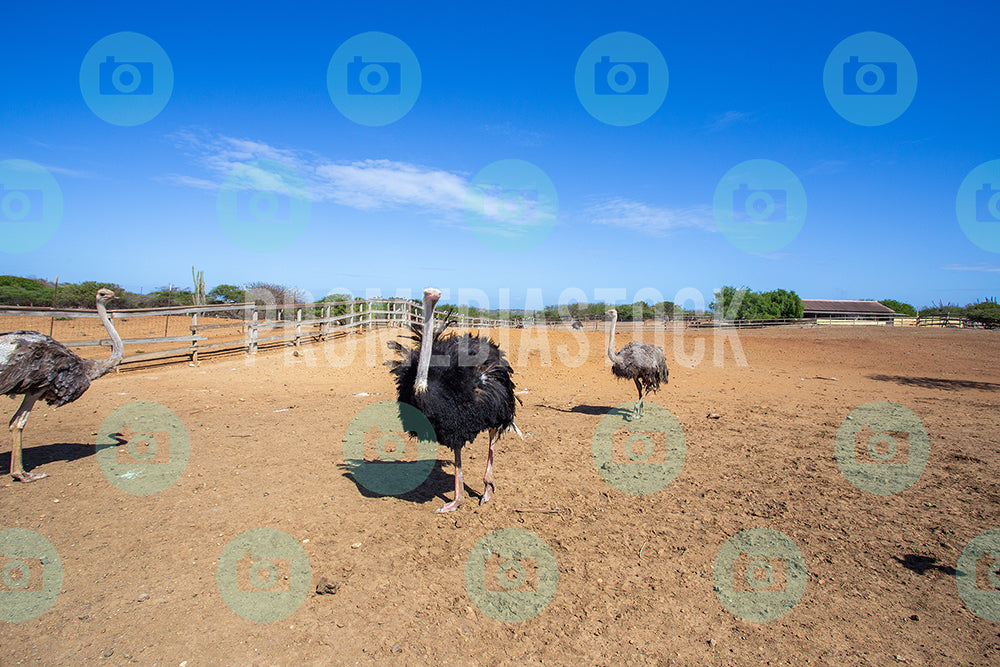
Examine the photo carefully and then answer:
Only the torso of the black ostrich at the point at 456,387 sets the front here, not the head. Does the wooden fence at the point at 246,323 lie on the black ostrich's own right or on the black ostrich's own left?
on the black ostrich's own right

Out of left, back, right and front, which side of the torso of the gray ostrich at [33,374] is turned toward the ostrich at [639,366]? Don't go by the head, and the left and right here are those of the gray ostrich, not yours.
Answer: front

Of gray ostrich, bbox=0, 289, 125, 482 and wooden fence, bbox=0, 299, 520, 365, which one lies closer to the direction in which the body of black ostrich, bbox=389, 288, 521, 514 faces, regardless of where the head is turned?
the gray ostrich

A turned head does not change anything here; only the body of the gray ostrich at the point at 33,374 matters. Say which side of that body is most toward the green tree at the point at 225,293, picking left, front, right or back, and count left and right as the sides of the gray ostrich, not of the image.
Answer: left

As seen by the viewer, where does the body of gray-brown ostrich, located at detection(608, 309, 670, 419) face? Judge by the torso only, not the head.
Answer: to the viewer's left

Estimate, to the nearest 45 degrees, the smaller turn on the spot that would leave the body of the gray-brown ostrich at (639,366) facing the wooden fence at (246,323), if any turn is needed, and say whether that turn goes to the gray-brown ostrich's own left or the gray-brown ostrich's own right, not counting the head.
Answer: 0° — it already faces it

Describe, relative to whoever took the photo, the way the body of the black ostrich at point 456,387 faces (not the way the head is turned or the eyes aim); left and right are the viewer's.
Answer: facing the viewer and to the left of the viewer

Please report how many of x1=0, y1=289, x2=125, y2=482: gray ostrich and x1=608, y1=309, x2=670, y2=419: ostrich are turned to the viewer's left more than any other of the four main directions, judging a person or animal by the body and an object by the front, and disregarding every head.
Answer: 1

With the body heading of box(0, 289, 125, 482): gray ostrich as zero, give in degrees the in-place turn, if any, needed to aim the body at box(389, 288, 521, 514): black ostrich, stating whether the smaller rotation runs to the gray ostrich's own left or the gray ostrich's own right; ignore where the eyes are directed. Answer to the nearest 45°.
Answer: approximately 45° to the gray ostrich's own right

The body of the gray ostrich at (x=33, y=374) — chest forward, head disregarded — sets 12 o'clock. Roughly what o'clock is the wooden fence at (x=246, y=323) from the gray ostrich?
The wooden fence is roughly at 10 o'clock from the gray ostrich.

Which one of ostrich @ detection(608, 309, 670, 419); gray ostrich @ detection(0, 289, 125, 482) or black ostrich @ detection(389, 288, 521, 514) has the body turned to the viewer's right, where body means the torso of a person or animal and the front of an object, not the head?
the gray ostrich

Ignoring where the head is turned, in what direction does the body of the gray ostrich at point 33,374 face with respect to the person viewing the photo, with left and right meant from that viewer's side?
facing to the right of the viewer

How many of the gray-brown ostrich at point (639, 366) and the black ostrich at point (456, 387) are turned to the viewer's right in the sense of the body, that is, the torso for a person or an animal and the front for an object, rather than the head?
0

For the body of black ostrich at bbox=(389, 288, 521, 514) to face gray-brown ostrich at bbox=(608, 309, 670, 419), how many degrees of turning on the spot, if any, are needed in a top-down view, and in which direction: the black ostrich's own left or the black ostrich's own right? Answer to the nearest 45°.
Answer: approximately 180°
